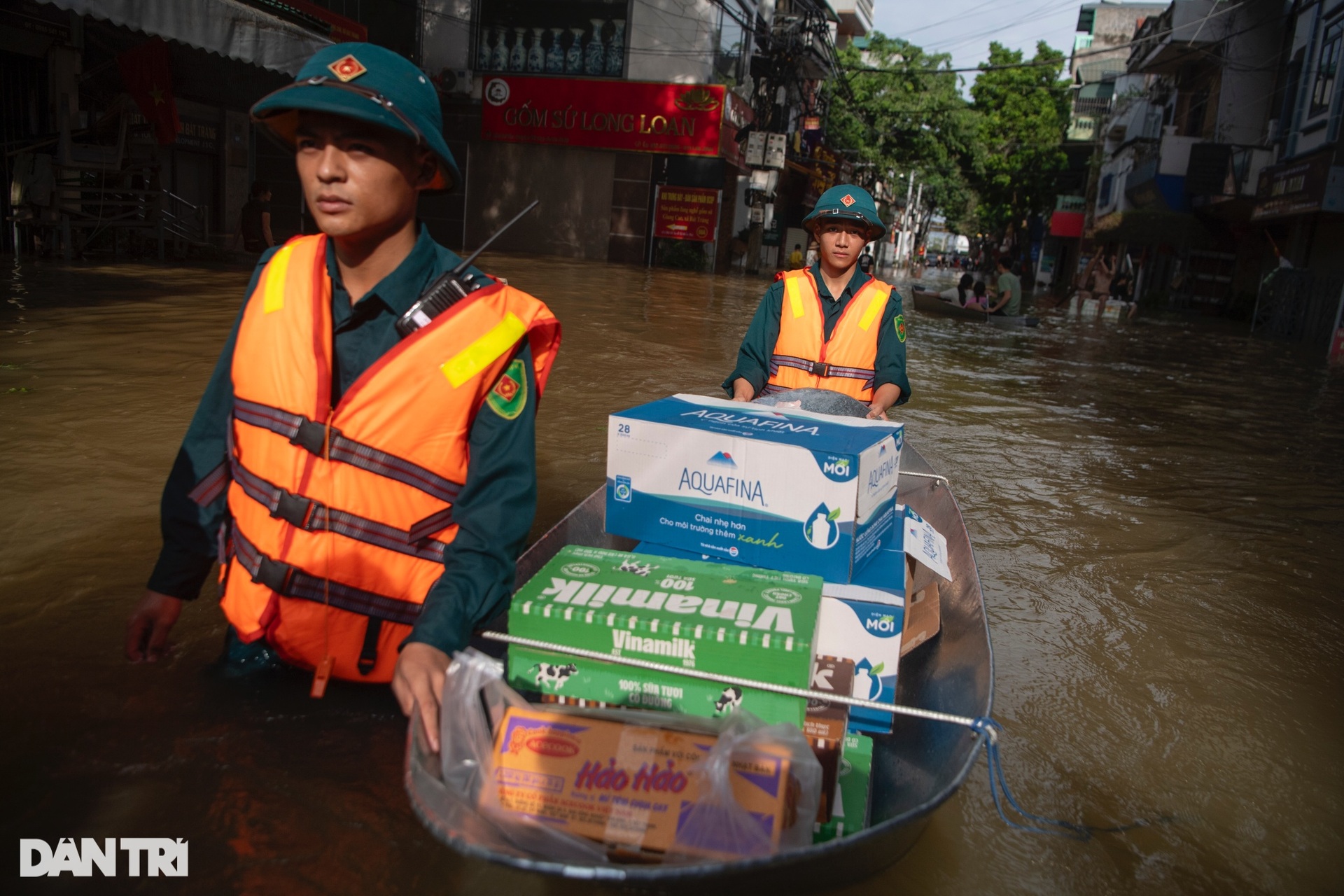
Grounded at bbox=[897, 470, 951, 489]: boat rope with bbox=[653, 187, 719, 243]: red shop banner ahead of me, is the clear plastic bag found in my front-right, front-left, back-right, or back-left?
back-left

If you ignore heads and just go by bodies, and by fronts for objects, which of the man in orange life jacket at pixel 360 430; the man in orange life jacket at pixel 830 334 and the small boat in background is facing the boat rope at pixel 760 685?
the man in orange life jacket at pixel 830 334

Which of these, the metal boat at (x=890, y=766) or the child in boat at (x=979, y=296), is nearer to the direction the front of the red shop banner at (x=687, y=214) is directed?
the metal boat

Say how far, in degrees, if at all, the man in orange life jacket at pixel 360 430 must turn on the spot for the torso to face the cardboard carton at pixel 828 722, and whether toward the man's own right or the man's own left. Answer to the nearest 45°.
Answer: approximately 135° to the man's own left

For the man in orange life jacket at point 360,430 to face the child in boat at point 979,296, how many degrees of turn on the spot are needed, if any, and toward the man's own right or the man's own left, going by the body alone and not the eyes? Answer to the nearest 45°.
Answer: approximately 180°

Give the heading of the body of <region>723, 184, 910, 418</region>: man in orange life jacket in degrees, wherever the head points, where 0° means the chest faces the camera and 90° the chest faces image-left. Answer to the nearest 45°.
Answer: approximately 0°

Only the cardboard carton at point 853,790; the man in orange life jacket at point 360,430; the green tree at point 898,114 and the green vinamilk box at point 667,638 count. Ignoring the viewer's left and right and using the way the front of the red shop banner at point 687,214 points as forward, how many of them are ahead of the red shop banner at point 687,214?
3

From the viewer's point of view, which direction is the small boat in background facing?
to the viewer's left

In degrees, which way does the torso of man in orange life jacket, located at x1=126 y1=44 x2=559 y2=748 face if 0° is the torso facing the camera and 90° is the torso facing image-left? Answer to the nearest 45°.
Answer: approximately 45°

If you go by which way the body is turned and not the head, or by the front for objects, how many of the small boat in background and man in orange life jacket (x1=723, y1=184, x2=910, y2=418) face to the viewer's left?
1
